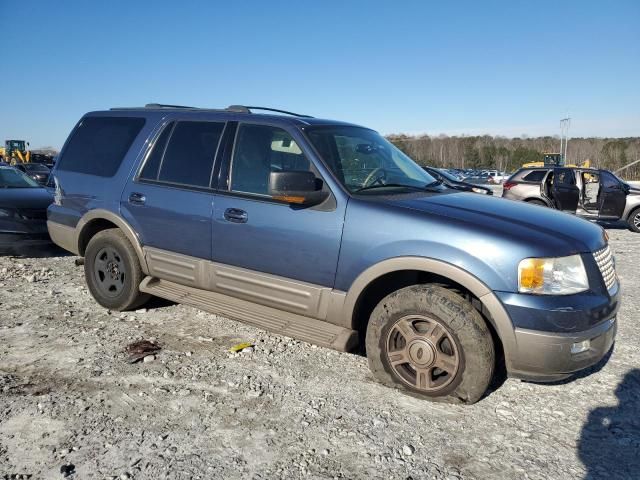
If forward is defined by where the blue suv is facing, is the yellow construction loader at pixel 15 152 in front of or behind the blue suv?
behind

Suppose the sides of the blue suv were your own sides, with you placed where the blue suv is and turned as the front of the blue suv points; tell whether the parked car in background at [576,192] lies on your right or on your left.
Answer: on your left

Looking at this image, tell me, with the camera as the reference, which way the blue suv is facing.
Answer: facing the viewer and to the right of the viewer

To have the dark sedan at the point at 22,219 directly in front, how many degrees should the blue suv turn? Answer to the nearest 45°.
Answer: approximately 180°
